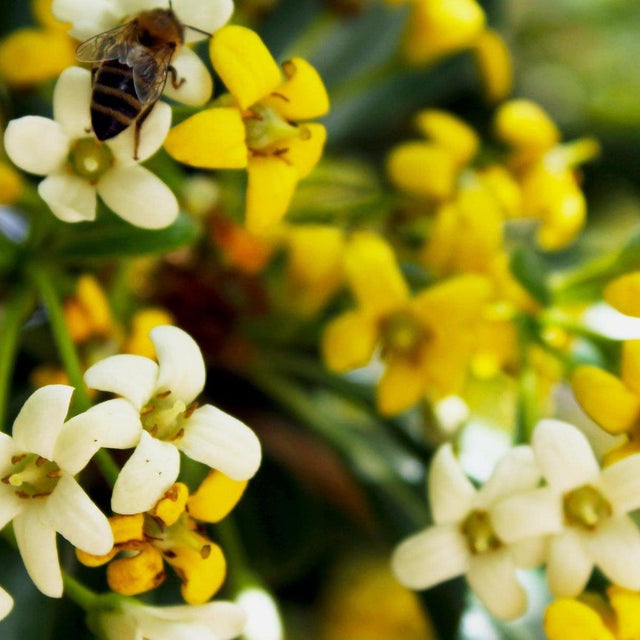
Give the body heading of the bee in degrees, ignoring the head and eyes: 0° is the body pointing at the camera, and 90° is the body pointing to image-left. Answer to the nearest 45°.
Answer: approximately 225°
